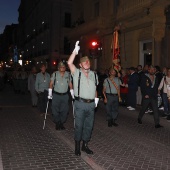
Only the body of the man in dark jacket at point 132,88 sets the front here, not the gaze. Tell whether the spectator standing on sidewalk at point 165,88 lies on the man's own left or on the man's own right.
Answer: on the man's own left

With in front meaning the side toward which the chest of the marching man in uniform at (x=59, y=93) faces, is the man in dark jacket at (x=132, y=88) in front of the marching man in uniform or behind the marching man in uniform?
behind

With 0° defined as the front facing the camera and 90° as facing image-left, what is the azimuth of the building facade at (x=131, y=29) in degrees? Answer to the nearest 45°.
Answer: approximately 45°

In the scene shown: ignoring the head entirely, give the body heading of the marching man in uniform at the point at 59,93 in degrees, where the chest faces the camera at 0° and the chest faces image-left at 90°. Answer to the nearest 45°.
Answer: approximately 0°

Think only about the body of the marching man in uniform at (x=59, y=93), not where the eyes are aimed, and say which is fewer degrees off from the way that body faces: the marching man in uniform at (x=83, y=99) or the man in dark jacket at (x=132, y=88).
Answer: the marching man in uniform

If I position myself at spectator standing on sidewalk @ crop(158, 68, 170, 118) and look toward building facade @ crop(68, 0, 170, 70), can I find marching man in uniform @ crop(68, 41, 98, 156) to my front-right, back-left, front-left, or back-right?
back-left
